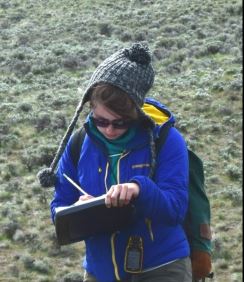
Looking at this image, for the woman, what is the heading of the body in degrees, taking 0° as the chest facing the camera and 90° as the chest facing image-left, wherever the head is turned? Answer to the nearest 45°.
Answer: approximately 45°

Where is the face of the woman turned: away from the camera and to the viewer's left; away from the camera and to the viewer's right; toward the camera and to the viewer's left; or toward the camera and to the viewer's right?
toward the camera and to the viewer's left
